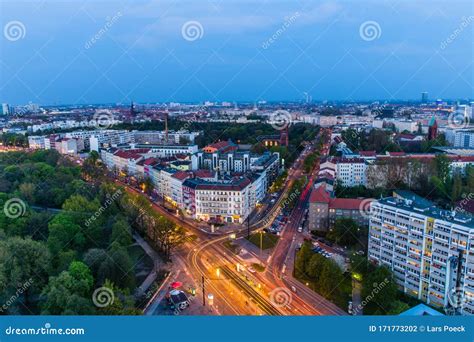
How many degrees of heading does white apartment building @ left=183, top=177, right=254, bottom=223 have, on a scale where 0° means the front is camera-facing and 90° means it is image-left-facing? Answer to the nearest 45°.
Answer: approximately 0°

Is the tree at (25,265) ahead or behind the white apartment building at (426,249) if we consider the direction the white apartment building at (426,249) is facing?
ahead

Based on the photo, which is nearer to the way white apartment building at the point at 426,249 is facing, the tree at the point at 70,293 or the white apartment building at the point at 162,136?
the tree

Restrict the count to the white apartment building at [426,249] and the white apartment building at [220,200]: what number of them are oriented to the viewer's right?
0

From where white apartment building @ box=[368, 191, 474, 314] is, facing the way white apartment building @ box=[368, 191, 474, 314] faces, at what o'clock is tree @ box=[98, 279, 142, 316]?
The tree is roughly at 12 o'clock from the white apartment building.

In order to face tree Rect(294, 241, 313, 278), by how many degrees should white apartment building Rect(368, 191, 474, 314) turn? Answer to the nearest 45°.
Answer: approximately 45° to its right

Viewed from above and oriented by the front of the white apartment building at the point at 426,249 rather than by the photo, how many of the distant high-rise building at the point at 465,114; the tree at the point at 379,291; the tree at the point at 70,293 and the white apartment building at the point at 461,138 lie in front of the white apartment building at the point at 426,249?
2

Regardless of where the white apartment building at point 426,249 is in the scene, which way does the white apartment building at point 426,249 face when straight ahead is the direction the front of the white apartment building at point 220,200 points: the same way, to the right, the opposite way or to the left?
to the right

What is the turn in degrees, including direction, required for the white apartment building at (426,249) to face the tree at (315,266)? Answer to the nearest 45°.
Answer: approximately 45° to its right

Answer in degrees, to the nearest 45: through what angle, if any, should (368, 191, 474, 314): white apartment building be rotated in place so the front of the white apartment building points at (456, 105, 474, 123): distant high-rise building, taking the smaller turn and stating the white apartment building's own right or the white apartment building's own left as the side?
approximately 135° to the white apartment building's own right

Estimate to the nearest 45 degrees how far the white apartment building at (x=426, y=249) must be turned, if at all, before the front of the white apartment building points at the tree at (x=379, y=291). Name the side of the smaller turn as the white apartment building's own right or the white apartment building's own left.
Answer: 0° — it already faces it

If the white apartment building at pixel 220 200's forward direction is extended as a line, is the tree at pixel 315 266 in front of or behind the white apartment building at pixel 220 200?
in front

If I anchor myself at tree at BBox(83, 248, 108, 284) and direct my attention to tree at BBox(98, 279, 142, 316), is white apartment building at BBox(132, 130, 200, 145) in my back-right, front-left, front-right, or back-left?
back-left

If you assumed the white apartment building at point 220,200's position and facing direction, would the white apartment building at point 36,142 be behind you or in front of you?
behind
